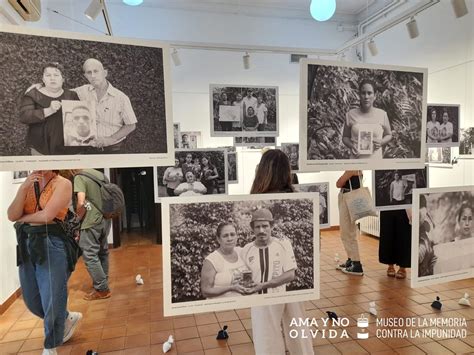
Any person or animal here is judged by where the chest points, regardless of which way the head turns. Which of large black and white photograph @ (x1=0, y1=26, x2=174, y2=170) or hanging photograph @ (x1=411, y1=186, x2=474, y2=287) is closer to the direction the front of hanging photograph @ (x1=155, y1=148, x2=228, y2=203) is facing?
the large black and white photograph

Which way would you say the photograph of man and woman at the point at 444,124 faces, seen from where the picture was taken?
facing the viewer

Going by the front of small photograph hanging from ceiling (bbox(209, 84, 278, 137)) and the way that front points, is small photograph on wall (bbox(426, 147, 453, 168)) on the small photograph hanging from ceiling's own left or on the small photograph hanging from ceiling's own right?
on the small photograph hanging from ceiling's own left

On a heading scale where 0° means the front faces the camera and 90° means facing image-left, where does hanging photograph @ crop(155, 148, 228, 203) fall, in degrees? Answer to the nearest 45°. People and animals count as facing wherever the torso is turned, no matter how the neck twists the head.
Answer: approximately 0°

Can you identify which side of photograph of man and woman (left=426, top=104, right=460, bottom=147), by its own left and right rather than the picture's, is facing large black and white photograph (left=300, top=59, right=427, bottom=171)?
front

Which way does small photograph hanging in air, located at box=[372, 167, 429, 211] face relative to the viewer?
toward the camera

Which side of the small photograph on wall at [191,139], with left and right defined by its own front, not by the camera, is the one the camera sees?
front

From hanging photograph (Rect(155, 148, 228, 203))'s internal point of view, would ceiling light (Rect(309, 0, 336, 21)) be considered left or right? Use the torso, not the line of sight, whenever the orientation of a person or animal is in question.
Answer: on its left

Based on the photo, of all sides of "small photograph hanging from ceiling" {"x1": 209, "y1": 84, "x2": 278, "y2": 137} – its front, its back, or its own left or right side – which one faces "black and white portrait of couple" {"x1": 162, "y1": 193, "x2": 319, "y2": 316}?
front

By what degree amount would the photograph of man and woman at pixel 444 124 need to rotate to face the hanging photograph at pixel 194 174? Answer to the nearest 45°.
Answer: approximately 45° to its right

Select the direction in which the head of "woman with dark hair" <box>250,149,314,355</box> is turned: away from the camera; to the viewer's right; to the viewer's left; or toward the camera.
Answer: away from the camera
